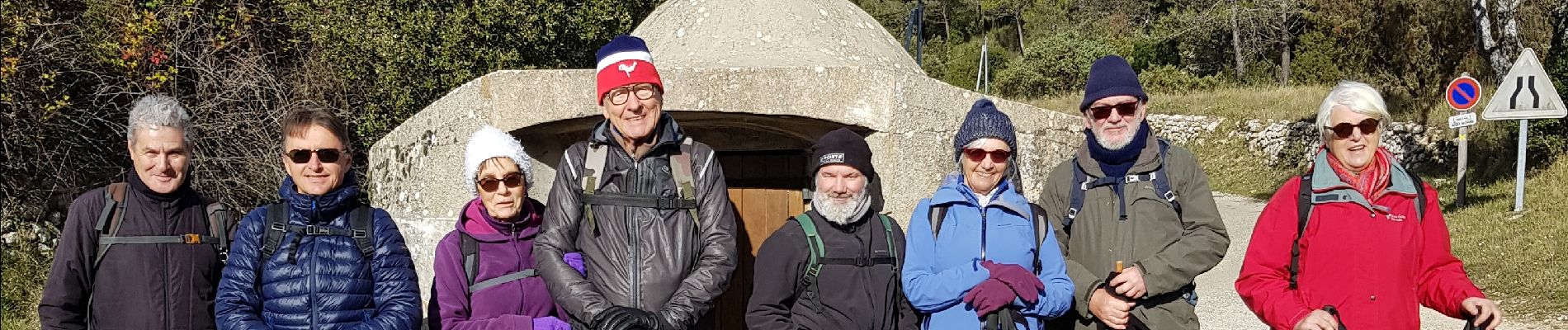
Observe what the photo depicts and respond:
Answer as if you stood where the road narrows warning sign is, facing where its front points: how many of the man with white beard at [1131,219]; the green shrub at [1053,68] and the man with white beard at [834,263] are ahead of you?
2

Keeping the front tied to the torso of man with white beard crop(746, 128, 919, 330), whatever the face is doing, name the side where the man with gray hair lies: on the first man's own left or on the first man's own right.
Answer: on the first man's own right

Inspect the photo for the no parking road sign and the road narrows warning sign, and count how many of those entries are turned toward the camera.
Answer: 2

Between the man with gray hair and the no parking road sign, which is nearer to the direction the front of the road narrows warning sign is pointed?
the man with gray hair

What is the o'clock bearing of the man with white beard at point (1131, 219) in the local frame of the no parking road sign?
The man with white beard is roughly at 12 o'clock from the no parking road sign.

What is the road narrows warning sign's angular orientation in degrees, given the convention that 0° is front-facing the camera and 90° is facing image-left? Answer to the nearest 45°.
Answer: approximately 0°

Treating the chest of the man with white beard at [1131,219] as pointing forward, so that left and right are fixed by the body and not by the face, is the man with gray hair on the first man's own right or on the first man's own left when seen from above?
on the first man's own right

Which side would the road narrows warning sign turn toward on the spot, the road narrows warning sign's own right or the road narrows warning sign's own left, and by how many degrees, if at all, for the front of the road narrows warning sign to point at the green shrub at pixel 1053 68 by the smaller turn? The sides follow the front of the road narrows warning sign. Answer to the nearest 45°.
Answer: approximately 135° to the road narrows warning sign's own right

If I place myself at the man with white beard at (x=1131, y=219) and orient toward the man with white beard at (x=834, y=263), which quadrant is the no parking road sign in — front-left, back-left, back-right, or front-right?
back-right
